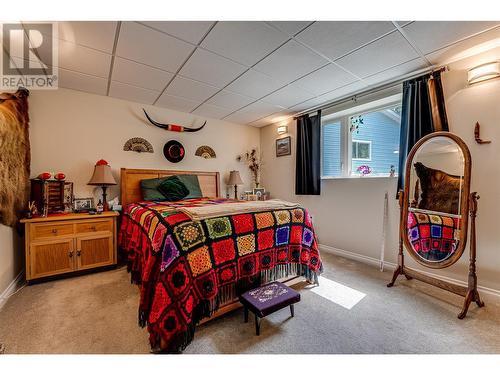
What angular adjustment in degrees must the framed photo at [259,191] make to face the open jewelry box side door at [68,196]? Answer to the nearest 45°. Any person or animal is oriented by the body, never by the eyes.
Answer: approximately 45° to its right

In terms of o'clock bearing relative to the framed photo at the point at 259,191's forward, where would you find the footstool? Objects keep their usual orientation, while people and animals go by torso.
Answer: The footstool is roughly at 12 o'clock from the framed photo.

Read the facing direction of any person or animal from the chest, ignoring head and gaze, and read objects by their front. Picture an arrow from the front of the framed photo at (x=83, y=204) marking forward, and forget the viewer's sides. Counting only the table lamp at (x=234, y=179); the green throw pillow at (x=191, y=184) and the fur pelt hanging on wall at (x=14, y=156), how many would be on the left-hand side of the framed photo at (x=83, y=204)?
2

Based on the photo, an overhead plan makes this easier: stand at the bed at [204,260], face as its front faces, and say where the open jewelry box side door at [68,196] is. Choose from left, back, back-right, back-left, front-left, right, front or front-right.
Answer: back

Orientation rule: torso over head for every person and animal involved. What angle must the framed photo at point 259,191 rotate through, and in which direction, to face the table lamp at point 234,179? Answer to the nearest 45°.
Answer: approximately 45° to its right

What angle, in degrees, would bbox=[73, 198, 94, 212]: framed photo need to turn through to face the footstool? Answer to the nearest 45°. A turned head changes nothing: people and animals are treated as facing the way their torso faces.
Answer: approximately 45° to its left

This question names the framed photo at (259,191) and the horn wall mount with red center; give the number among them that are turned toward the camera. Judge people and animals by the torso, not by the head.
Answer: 2

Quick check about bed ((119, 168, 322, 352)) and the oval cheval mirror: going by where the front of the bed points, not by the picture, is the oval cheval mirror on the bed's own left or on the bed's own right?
on the bed's own left
